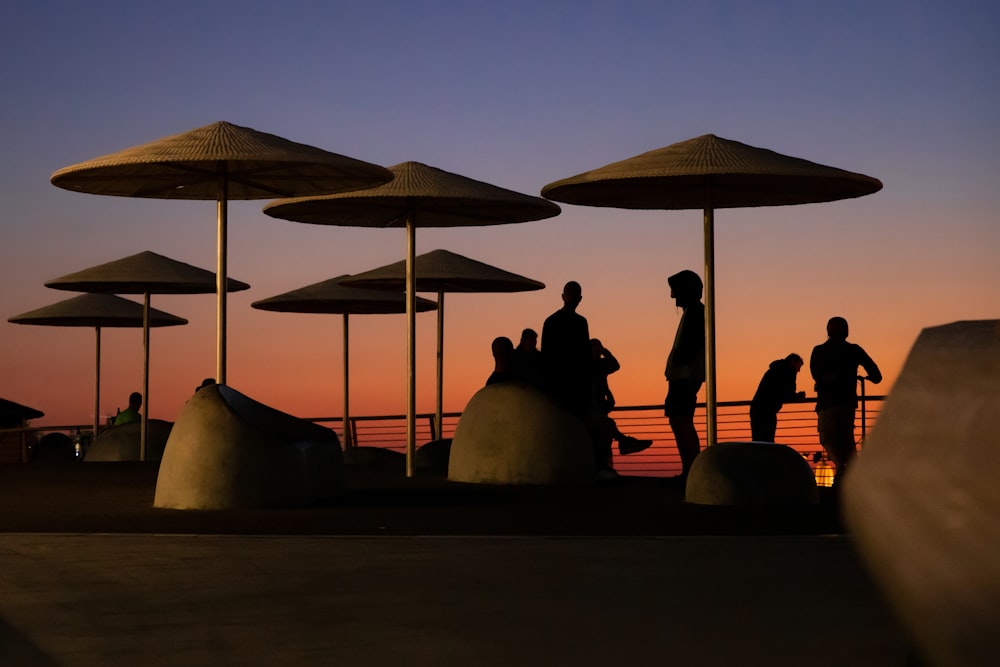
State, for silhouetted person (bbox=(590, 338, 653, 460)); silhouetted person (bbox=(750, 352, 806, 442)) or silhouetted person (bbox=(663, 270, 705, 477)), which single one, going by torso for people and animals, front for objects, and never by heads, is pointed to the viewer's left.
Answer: silhouetted person (bbox=(663, 270, 705, 477))

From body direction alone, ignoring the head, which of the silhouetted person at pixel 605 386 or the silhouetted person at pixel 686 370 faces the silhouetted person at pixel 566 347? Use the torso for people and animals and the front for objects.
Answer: the silhouetted person at pixel 686 370

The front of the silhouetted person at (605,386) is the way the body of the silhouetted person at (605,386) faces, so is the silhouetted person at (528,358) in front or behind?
behind

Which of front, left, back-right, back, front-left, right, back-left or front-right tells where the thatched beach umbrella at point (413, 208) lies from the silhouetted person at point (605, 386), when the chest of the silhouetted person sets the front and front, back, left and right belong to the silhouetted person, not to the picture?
back

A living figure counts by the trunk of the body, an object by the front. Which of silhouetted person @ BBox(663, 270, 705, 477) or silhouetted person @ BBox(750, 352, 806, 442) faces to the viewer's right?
silhouetted person @ BBox(750, 352, 806, 442)

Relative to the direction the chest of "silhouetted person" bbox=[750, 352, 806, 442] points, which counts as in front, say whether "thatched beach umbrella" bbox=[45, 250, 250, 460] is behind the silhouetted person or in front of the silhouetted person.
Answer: behind

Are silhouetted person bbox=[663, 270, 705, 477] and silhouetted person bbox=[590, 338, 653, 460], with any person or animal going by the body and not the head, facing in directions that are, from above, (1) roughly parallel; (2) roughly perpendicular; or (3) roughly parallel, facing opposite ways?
roughly parallel, facing opposite ways

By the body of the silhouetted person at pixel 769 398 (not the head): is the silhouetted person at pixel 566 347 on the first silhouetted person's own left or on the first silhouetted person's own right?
on the first silhouetted person's own right

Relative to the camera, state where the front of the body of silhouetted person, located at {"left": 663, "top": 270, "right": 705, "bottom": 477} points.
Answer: to the viewer's left

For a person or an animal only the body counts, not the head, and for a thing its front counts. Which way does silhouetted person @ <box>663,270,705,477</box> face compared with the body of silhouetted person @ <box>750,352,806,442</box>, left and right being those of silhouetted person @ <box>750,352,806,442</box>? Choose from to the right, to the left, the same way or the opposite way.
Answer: the opposite way

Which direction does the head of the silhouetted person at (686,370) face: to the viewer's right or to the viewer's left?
to the viewer's left

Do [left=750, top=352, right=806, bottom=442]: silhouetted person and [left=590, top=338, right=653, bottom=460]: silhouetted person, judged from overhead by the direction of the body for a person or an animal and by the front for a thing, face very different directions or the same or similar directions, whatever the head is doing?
same or similar directions

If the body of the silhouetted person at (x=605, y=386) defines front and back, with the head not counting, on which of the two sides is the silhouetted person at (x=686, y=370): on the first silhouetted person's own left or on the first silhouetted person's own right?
on the first silhouetted person's own right

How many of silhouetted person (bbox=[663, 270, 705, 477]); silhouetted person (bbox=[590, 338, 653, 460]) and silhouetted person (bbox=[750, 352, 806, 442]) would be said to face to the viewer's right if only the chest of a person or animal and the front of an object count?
2

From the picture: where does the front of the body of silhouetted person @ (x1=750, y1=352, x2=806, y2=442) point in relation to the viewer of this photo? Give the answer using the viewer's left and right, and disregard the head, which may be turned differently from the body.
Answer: facing to the right of the viewer

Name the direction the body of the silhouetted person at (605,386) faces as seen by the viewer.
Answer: to the viewer's right

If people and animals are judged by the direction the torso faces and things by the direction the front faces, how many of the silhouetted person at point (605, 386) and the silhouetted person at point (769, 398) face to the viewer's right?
2
